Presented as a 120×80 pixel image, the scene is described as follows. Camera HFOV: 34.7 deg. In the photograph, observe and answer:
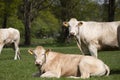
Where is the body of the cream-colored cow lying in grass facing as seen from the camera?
to the viewer's left

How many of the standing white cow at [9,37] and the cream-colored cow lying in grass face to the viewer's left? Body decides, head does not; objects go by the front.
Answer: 2

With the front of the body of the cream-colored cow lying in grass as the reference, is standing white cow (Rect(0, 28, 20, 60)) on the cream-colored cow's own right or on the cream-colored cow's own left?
on the cream-colored cow's own right

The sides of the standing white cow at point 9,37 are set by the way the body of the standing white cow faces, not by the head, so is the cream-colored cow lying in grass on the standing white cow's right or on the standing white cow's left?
on the standing white cow's left

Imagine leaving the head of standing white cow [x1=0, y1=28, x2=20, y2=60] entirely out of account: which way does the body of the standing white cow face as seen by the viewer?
to the viewer's left
